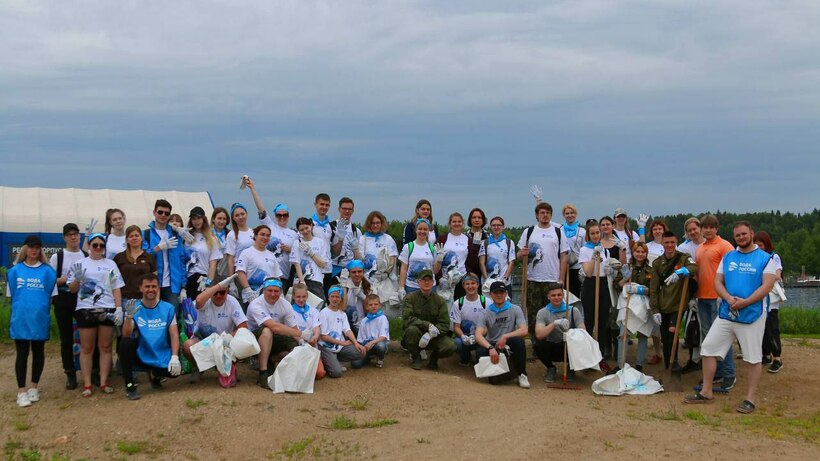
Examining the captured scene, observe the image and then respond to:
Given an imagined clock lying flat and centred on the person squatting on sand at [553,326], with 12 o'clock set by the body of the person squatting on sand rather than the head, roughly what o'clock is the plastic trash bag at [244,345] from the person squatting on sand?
The plastic trash bag is roughly at 2 o'clock from the person squatting on sand.

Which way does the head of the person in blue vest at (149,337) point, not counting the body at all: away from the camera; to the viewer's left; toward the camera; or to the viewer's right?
toward the camera

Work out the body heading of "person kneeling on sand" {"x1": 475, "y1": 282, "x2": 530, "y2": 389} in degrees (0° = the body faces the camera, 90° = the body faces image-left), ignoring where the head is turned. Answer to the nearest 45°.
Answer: approximately 0°

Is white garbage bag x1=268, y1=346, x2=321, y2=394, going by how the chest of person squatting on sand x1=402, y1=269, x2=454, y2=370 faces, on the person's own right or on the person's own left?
on the person's own right

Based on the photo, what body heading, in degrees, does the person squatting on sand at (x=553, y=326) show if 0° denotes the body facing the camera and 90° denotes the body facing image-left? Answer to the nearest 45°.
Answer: approximately 0°

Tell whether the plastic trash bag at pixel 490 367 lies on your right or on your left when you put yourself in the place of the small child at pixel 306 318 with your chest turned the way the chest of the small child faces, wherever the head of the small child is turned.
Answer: on your left

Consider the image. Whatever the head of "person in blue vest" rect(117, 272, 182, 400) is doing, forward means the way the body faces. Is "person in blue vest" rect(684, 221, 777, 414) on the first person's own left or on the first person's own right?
on the first person's own left

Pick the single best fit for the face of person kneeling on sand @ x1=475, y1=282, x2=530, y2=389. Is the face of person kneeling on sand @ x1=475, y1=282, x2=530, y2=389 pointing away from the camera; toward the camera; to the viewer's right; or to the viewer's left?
toward the camera

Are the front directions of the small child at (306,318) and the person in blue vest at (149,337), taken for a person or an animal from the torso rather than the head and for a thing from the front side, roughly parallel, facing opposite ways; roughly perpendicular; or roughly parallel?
roughly parallel

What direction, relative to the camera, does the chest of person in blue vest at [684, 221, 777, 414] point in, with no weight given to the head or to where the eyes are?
toward the camera

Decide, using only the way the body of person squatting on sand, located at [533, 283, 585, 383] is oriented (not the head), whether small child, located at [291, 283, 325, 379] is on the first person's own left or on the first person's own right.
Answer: on the first person's own right

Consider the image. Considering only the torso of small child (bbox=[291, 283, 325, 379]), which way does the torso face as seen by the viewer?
toward the camera

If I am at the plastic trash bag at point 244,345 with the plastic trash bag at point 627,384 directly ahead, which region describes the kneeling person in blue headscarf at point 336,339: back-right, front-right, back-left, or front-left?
front-left

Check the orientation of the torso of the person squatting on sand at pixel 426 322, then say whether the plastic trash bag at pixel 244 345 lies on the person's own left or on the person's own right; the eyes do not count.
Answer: on the person's own right

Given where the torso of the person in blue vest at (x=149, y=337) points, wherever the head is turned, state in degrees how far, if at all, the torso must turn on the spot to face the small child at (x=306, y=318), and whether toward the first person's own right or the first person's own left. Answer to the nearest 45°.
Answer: approximately 90° to the first person's own left

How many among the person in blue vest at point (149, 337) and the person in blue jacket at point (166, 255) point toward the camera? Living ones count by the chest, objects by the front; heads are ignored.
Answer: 2

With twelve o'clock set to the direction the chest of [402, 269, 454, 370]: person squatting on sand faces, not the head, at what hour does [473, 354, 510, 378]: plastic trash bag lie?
The plastic trash bag is roughly at 10 o'clock from the person squatting on sand.
